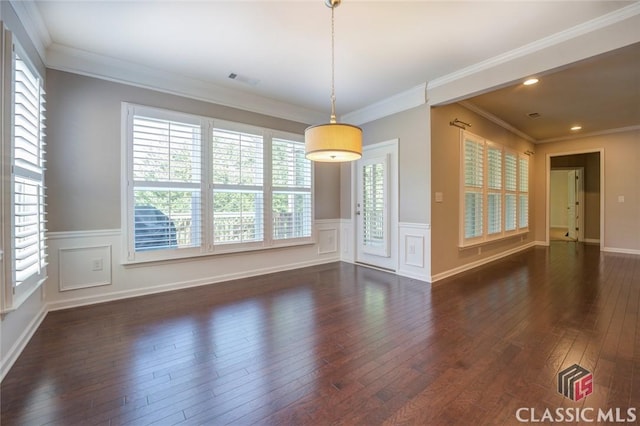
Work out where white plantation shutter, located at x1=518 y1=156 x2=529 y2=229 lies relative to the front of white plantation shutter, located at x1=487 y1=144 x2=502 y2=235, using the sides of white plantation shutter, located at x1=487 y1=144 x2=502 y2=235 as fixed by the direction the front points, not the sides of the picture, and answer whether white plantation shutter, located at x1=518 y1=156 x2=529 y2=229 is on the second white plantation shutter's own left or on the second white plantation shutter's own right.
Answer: on the second white plantation shutter's own left

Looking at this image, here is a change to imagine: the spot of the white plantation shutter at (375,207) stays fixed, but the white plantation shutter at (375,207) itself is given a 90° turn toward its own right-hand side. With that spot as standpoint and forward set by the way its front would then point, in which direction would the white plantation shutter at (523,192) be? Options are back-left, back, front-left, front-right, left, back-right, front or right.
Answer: right

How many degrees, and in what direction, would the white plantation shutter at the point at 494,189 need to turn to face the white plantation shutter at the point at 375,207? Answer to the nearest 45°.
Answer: approximately 90° to its right

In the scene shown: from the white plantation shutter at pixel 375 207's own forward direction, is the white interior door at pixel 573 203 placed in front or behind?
behind

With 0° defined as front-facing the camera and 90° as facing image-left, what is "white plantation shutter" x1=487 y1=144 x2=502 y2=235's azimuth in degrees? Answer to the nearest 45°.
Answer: approximately 315°

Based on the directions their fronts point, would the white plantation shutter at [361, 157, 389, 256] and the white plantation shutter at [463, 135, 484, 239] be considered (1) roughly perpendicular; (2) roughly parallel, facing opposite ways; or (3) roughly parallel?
roughly perpendicular

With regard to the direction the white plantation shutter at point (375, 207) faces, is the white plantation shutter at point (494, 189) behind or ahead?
behind

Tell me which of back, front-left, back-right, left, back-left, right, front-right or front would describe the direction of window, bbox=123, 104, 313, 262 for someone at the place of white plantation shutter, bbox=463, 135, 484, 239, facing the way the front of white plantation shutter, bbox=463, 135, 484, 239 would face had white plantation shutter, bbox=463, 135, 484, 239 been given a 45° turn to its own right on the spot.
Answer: front-right

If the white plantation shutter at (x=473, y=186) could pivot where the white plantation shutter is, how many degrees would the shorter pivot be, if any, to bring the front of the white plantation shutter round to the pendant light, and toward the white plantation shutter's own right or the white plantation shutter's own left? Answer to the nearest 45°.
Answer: approximately 45° to the white plantation shutter's own right

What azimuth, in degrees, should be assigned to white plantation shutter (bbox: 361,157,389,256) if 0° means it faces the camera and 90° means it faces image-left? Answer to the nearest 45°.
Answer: approximately 45°

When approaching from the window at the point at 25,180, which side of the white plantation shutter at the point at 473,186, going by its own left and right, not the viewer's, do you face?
right

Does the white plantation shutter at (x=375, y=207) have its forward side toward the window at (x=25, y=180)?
yes

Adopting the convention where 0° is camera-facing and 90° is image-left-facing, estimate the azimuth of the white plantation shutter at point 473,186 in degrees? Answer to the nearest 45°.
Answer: approximately 315°
